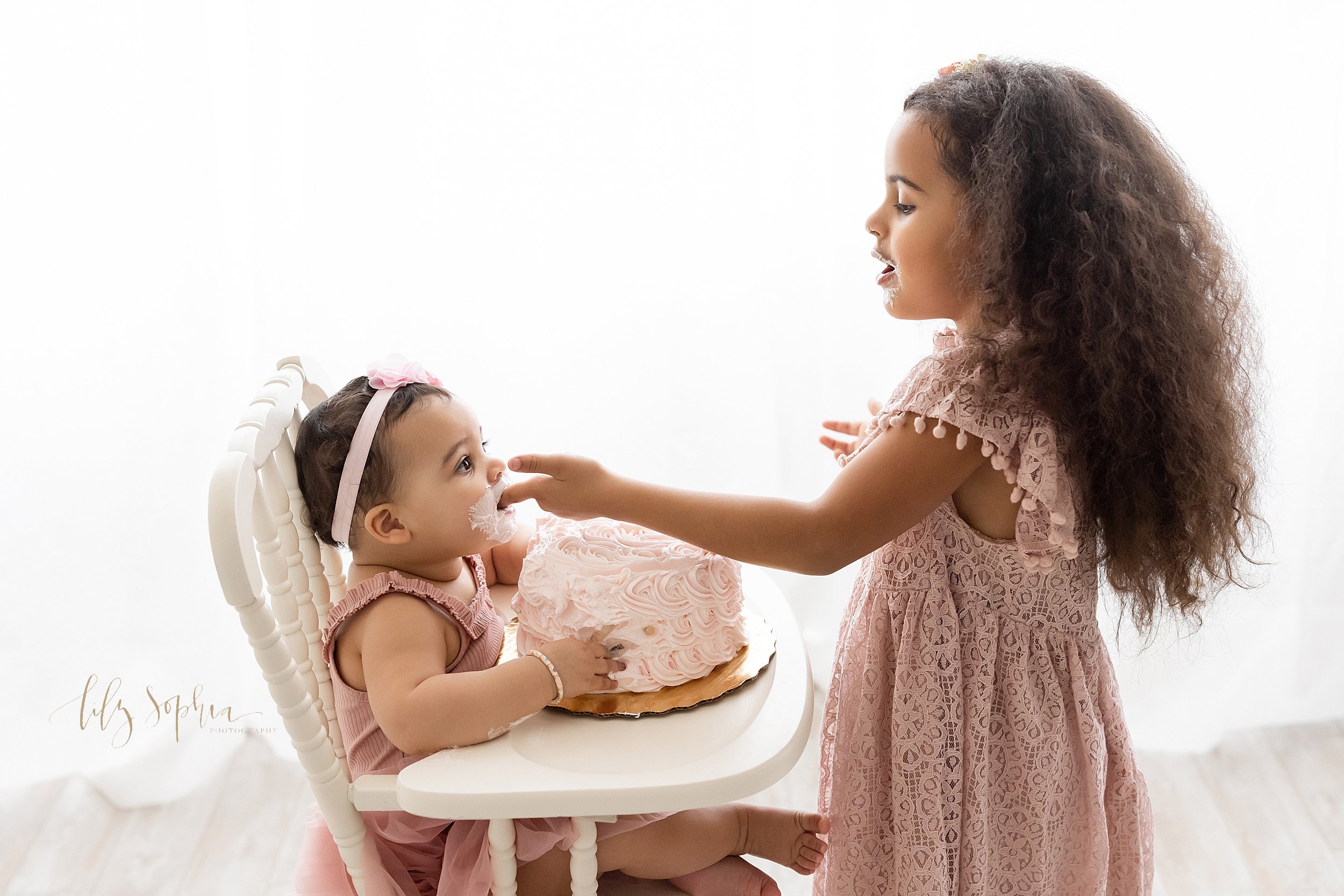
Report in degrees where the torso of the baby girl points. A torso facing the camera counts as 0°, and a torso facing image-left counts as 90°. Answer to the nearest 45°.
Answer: approximately 270°

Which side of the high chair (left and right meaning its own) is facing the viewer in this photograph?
right

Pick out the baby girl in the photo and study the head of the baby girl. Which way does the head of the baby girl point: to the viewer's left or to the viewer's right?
to the viewer's right
